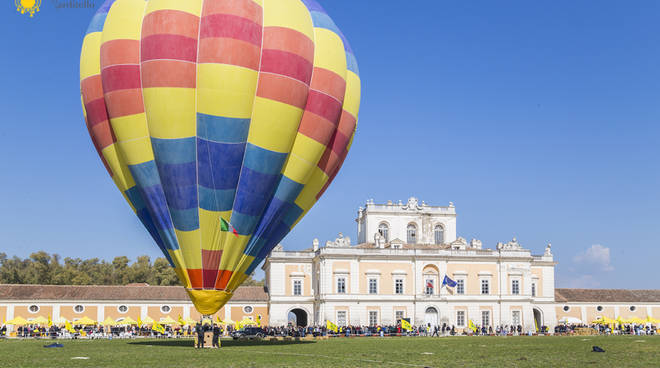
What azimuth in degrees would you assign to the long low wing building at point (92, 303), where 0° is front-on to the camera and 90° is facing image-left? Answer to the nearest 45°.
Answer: approximately 0°

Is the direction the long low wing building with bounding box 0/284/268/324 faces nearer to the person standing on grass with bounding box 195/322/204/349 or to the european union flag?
the person standing on grass

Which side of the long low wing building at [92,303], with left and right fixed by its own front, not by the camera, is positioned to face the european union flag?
left

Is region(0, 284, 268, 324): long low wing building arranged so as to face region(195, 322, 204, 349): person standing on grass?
yes

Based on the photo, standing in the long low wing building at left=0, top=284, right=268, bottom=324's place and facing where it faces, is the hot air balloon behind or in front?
in front
